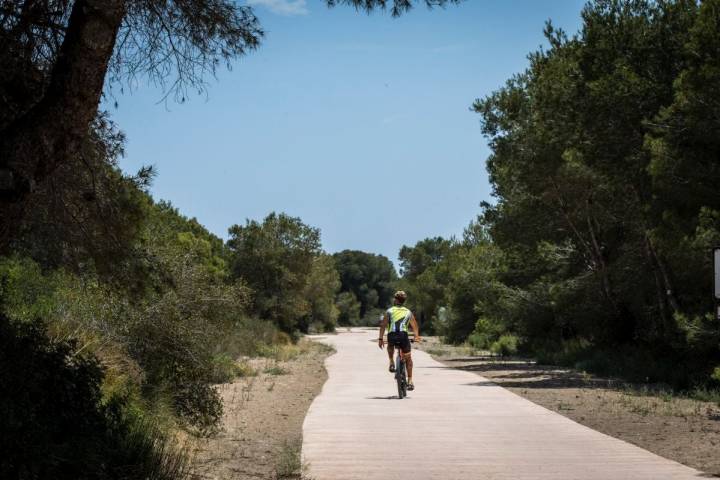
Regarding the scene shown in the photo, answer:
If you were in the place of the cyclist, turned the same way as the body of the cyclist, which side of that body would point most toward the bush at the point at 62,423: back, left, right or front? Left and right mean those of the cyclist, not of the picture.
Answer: back

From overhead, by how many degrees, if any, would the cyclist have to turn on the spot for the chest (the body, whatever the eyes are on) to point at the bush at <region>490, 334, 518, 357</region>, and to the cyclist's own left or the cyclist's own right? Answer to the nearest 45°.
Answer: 0° — they already face it

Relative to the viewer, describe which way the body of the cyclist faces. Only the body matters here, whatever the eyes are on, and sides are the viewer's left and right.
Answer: facing away from the viewer
